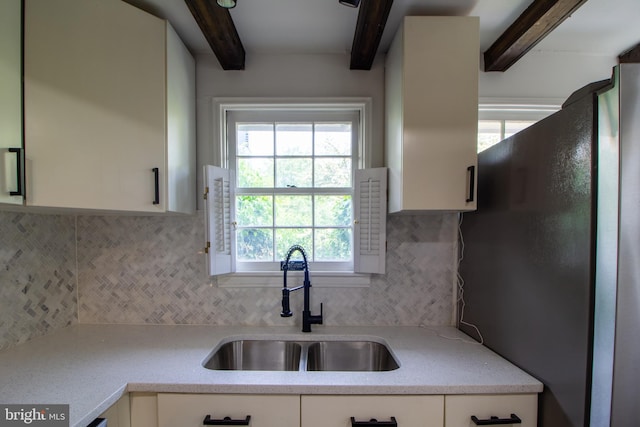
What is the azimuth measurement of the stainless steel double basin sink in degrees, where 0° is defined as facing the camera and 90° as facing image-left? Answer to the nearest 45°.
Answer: approximately 0°

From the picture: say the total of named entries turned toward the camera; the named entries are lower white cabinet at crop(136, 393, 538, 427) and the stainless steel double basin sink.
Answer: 2

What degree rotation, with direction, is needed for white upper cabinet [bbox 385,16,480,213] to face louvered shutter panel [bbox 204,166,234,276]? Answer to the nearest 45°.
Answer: approximately 90° to its right
